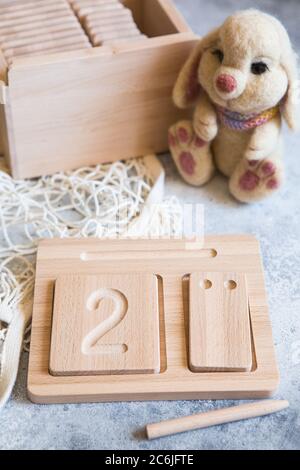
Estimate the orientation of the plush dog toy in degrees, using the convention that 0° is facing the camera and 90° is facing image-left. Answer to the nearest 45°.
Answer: approximately 45°

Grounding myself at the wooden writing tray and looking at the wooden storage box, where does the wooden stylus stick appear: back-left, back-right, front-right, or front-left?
back-right
